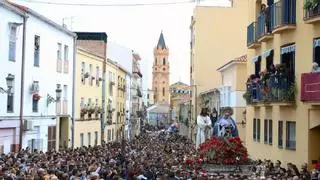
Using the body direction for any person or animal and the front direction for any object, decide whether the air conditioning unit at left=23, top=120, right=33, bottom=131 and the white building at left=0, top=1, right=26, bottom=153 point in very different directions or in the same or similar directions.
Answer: same or similar directions

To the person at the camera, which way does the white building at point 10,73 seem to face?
facing the viewer and to the right of the viewer

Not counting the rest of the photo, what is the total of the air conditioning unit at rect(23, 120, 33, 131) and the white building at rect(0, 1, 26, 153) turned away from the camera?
0

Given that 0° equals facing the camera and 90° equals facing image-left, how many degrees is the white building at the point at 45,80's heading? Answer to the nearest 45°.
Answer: approximately 315°

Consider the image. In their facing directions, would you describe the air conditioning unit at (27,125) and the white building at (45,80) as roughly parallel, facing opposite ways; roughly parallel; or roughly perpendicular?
roughly parallel

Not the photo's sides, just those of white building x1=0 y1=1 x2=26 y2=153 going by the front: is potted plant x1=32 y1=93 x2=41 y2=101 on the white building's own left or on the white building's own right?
on the white building's own left

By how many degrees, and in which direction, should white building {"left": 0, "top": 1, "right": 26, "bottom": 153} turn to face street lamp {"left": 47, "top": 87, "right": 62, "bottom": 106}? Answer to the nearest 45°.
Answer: approximately 135° to its left
